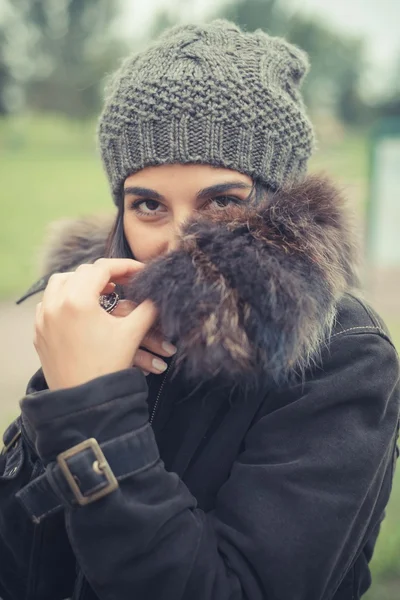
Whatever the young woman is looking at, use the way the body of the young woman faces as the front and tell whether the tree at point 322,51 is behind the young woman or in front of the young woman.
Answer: behind

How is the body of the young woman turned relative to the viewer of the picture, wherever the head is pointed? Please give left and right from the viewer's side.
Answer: facing the viewer and to the left of the viewer

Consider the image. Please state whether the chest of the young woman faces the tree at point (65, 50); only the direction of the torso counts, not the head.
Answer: no

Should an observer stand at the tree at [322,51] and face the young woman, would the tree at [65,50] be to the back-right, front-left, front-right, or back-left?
front-right

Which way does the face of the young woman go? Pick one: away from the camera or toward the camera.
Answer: toward the camera

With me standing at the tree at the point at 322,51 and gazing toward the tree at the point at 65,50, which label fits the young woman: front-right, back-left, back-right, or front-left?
front-left
